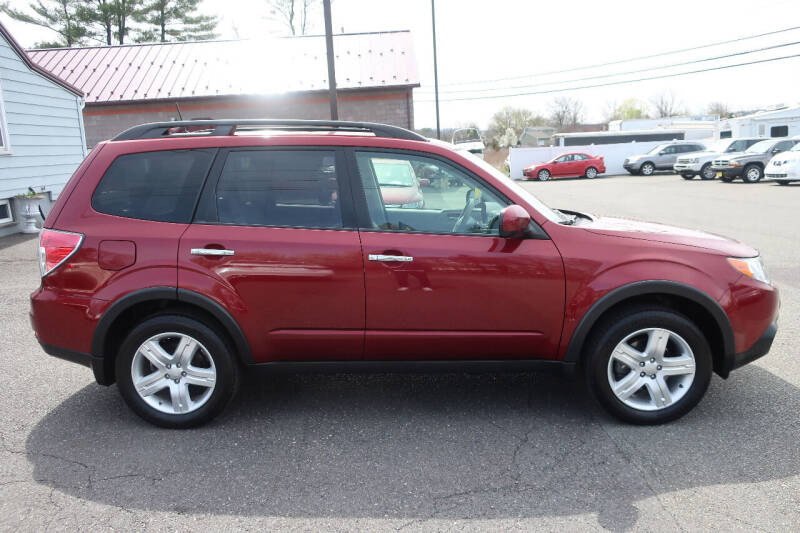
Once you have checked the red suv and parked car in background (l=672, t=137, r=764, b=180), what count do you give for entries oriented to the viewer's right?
1

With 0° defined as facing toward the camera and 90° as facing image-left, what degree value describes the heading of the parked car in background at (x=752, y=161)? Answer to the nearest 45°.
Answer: approximately 45°

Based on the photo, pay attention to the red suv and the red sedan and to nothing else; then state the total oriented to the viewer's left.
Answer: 1

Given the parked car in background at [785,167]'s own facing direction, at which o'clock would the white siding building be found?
The white siding building is roughly at 12 o'clock from the parked car in background.

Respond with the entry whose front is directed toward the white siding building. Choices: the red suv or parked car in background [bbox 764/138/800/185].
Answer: the parked car in background

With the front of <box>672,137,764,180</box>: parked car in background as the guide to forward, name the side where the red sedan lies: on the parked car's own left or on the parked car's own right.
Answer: on the parked car's own right

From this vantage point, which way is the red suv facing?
to the viewer's right

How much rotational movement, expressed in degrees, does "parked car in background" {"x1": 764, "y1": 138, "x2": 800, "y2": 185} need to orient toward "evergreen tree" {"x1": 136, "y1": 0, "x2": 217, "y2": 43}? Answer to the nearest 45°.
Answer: approximately 45° to its right

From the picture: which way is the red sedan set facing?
to the viewer's left

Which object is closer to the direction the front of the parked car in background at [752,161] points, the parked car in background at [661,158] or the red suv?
the red suv

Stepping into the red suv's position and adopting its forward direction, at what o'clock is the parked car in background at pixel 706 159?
The parked car in background is roughly at 10 o'clock from the red suv.
